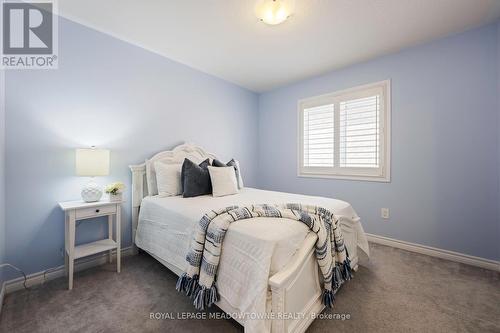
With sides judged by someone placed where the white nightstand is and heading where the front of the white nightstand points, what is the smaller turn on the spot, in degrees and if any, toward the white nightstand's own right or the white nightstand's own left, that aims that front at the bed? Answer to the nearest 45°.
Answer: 0° — it already faces it

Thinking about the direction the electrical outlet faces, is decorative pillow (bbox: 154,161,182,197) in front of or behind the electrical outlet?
in front

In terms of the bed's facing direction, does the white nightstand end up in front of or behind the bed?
behind

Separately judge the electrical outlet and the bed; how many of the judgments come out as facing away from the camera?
0

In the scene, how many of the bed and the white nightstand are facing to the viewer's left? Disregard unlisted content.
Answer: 0

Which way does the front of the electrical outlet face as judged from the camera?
facing the viewer and to the left of the viewer

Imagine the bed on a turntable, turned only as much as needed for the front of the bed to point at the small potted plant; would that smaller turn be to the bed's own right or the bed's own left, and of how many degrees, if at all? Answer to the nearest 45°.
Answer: approximately 180°

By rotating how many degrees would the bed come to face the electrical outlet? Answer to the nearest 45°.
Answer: approximately 90° to its left

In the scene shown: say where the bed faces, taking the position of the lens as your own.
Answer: facing the viewer and to the right of the viewer

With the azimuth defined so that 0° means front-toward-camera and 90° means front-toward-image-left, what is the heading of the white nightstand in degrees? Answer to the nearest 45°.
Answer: approximately 315°

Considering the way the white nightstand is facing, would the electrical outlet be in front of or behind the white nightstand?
in front

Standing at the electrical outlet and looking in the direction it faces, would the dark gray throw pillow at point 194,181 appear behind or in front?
in front

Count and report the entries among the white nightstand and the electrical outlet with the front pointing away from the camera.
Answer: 0

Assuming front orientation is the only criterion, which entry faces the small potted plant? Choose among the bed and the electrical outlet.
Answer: the electrical outlet
